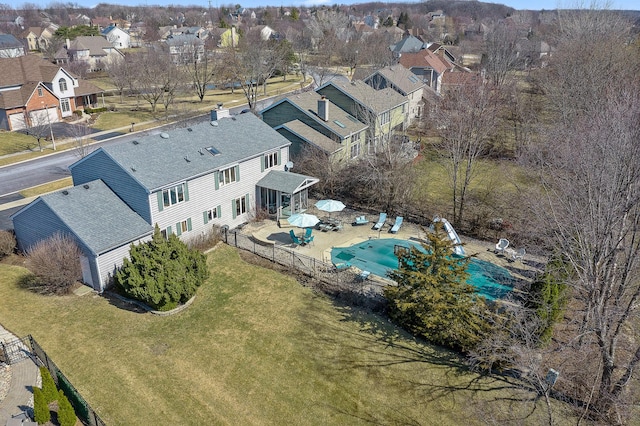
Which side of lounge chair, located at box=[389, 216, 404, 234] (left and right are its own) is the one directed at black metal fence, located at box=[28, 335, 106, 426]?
front

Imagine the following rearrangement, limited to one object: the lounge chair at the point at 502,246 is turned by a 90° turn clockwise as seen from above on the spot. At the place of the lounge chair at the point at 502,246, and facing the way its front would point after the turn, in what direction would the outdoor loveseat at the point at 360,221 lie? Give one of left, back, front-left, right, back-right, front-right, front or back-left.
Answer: front-left

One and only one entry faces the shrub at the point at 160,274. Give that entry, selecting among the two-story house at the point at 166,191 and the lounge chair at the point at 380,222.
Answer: the lounge chair

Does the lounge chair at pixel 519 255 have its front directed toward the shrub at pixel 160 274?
yes

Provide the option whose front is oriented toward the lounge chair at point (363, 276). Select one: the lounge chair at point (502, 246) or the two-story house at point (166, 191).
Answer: the lounge chair at point (502, 246)

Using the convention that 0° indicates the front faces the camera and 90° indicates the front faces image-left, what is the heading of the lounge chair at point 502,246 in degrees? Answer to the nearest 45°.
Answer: approximately 45°

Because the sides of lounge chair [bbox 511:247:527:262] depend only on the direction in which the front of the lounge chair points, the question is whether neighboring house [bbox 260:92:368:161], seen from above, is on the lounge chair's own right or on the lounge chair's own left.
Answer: on the lounge chair's own right

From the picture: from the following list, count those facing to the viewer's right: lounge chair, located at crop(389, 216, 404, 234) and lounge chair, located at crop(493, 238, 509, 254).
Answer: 0

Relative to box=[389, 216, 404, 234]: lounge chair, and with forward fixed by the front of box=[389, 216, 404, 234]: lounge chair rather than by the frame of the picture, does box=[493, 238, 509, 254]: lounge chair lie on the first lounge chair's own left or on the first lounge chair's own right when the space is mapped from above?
on the first lounge chair's own left

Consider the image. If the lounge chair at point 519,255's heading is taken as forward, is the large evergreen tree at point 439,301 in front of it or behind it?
in front

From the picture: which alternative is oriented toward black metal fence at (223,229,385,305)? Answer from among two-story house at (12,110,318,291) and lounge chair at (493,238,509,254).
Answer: the lounge chair

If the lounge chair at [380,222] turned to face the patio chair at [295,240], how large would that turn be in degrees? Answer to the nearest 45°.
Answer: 0° — it already faces it

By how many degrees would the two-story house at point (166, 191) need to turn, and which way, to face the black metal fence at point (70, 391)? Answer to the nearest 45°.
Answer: approximately 135° to its left
